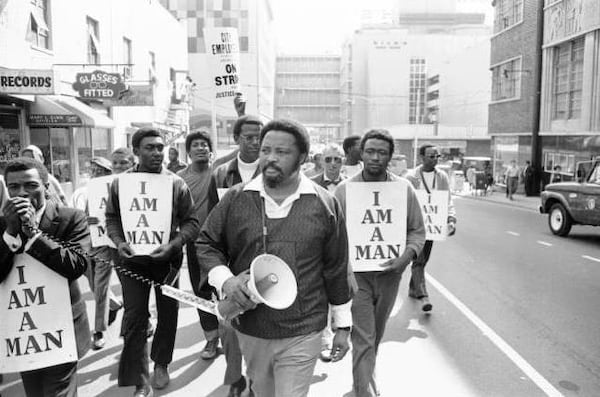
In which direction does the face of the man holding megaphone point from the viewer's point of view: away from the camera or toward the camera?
toward the camera

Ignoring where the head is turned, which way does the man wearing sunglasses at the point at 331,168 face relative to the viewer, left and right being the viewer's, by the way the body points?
facing the viewer

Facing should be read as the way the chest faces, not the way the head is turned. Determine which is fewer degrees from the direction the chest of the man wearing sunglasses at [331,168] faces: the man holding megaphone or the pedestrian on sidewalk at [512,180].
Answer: the man holding megaphone

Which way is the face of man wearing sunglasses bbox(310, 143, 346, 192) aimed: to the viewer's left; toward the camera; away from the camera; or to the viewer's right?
toward the camera

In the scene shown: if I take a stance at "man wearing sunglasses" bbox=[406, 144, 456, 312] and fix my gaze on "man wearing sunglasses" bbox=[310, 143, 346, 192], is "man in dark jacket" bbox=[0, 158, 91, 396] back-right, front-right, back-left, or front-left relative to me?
front-left

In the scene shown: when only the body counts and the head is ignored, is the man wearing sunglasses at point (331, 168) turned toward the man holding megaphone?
yes

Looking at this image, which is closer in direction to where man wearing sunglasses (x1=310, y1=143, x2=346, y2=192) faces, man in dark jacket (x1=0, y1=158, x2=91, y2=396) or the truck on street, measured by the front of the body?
the man in dark jacket

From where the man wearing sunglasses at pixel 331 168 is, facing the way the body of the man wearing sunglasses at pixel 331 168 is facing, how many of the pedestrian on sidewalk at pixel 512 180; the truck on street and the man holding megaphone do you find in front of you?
1

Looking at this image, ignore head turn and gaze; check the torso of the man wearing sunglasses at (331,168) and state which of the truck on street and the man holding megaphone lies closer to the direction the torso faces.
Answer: the man holding megaphone

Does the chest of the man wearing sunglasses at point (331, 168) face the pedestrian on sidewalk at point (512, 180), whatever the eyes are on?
no

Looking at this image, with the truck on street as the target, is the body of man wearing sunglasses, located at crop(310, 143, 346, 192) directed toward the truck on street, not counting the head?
no

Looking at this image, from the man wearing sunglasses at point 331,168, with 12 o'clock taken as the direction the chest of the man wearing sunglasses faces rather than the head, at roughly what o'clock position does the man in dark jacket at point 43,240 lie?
The man in dark jacket is roughly at 1 o'clock from the man wearing sunglasses.
